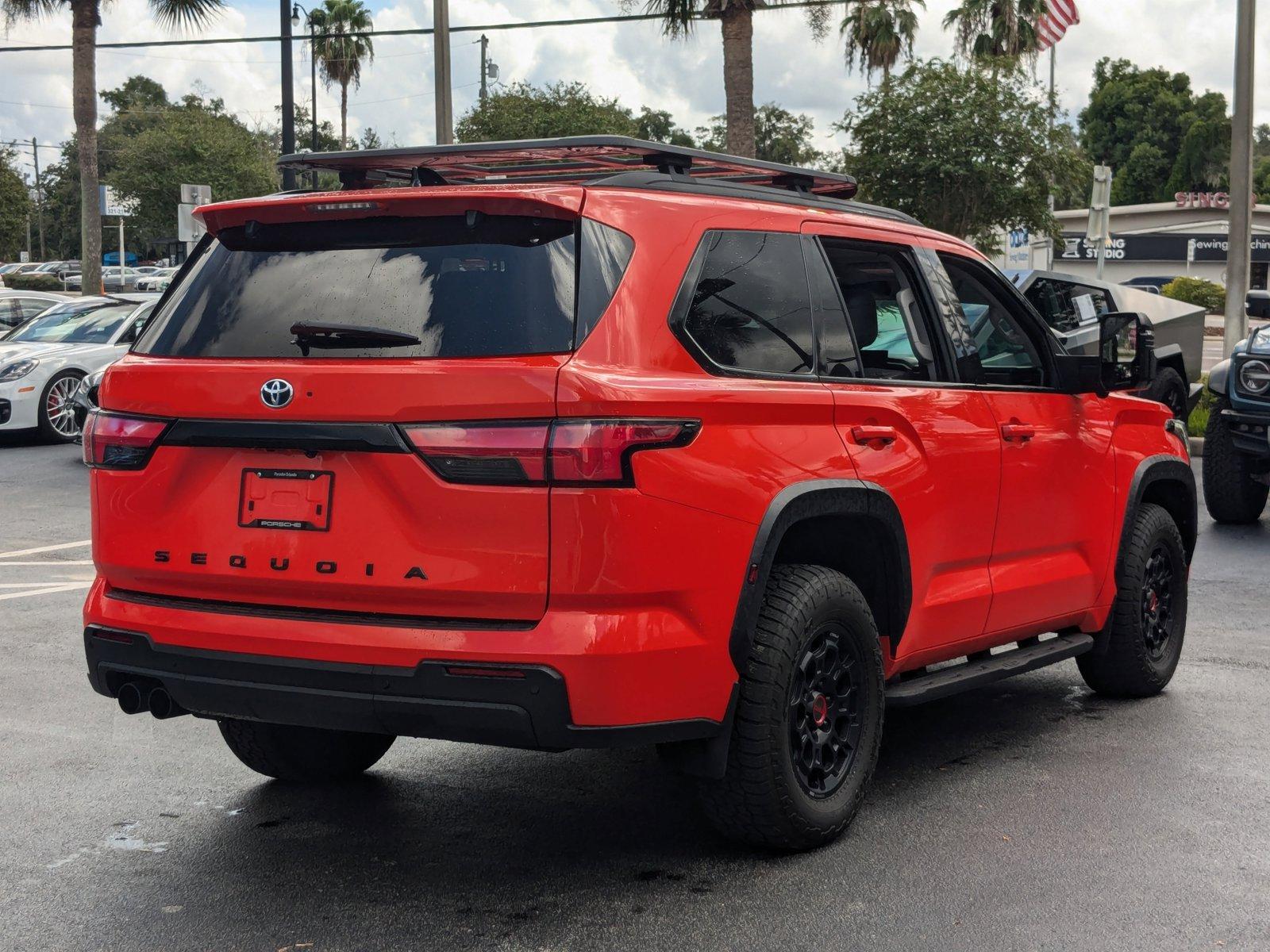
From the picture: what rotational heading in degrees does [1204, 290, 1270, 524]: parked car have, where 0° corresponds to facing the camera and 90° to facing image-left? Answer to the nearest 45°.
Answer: approximately 0°

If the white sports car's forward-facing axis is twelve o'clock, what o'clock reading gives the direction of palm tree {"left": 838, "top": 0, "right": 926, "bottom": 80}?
The palm tree is roughly at 6 o'clock from the white sports car.

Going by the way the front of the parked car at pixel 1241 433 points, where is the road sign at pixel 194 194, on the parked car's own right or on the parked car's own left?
on the parked car's own right

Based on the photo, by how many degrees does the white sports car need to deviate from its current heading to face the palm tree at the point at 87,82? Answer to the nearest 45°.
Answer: approximately 135° to its right

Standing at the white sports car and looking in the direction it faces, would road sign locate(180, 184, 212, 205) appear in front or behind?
behind

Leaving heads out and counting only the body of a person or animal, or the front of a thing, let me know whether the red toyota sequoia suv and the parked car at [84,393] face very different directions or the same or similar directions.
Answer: very different directions

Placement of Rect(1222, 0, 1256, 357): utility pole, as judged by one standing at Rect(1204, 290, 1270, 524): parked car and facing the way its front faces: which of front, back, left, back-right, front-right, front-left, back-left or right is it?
back

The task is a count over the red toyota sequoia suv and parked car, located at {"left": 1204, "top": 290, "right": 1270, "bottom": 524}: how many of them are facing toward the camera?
1

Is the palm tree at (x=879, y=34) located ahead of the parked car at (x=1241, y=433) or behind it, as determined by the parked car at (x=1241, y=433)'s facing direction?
behind

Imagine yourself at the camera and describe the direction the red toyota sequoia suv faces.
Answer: facing away from the viewer and to the right of the viewer
